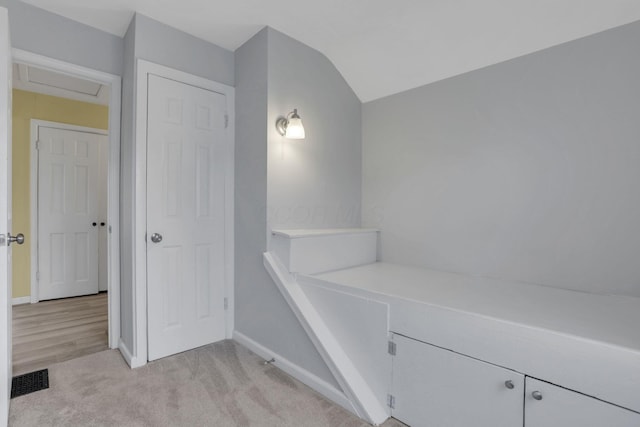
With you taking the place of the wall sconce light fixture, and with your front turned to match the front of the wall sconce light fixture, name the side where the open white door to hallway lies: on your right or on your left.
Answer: on your right

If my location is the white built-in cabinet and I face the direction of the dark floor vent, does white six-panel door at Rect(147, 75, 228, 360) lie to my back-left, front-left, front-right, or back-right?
front-right

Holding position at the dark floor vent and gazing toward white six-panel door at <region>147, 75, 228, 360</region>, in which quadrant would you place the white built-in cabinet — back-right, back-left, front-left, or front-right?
front-right

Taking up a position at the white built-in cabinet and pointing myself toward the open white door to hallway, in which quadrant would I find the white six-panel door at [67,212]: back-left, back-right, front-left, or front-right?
front-right

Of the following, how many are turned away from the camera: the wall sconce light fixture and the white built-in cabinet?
0

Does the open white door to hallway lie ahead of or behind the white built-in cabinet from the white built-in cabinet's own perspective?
ahead

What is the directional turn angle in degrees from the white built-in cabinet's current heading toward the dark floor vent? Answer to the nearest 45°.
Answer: approximately 45° to its right

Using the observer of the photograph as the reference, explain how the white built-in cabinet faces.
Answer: facing the viewer and to the left of the viewer
